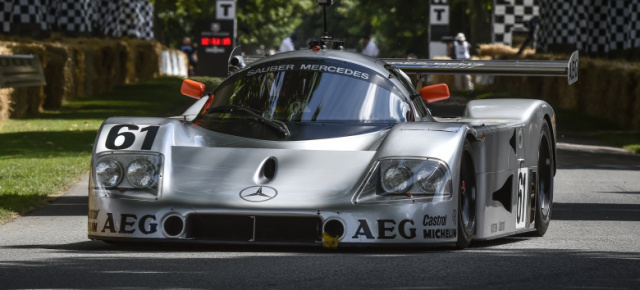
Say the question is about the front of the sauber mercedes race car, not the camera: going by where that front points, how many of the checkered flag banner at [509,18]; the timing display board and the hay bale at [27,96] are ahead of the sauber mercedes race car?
0

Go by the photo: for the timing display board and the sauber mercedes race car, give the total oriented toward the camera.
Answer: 2

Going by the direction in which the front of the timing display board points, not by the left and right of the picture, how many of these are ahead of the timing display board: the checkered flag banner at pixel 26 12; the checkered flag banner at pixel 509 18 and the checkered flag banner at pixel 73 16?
0

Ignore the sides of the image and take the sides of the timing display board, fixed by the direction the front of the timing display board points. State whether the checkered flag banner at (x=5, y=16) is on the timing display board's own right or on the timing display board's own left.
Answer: on the timing display board's own right

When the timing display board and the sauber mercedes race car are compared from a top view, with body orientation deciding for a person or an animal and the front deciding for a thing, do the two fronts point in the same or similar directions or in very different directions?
same or similar directions

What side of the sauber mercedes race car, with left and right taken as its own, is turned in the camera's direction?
front

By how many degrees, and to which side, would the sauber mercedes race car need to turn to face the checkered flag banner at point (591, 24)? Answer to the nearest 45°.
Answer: approximately 180°

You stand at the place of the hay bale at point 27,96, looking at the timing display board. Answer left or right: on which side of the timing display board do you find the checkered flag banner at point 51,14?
left

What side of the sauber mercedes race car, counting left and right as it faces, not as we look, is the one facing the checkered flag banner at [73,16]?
back

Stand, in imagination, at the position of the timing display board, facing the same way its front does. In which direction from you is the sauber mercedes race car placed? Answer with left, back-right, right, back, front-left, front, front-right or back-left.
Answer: front

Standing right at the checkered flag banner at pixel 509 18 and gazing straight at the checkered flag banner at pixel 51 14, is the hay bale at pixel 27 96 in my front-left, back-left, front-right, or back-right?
front-left

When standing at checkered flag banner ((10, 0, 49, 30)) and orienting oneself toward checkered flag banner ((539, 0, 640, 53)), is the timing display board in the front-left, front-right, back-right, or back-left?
front-right
